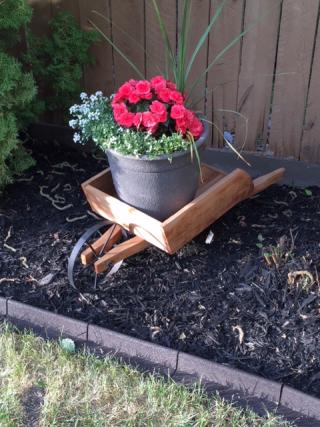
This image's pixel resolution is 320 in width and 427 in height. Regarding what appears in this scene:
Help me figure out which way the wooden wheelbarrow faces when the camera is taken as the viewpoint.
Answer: facing the viewer and to the left of the viewer

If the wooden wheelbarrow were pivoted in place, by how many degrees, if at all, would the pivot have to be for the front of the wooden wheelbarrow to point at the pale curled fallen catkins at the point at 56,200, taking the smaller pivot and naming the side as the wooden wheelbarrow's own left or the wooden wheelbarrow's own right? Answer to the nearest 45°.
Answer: approximately 90° to the wooden wheelbarrow's own right

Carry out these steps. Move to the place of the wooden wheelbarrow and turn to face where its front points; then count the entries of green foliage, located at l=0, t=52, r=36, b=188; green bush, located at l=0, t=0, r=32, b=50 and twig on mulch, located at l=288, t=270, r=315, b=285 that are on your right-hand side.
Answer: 2

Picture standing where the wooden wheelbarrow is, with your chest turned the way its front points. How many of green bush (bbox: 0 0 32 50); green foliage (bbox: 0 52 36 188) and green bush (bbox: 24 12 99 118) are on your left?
0

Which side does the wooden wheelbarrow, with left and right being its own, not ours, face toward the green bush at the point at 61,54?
right

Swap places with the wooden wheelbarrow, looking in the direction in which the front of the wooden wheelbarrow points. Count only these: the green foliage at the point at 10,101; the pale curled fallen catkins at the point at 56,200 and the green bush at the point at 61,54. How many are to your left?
0

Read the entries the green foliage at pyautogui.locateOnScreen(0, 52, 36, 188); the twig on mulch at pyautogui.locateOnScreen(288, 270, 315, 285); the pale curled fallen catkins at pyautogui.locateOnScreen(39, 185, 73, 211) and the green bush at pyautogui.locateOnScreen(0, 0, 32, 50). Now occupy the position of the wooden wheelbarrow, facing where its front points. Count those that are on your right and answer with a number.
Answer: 3

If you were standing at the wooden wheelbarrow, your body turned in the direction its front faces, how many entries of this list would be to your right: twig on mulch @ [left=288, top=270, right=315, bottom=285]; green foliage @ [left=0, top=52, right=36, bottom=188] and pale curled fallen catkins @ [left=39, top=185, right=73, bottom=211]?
2
